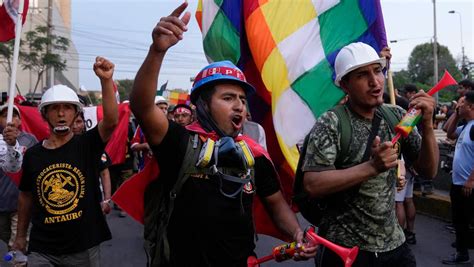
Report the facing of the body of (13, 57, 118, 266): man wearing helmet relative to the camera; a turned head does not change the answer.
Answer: toward the camera

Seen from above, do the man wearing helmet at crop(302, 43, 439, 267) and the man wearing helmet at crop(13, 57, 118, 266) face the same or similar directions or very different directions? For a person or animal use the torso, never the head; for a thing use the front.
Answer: same or similar directions

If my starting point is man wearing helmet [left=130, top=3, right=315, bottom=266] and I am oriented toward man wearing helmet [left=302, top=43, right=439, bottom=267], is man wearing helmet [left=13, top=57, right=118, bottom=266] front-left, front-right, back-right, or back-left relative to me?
back-left

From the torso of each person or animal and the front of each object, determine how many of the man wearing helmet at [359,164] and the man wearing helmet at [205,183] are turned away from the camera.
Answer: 0

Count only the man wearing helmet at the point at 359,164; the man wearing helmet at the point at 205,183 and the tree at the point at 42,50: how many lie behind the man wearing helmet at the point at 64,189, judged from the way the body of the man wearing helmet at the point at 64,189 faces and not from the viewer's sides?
1

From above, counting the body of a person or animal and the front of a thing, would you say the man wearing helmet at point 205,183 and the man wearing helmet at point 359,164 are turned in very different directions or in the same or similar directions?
same or similar directions

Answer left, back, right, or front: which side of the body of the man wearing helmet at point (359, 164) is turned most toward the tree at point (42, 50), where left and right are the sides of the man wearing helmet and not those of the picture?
back
